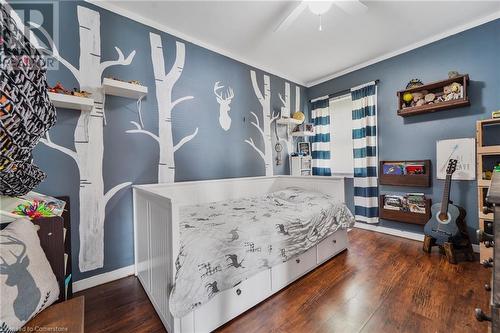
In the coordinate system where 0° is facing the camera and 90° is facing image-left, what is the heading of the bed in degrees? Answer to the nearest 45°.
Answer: approximately 45°

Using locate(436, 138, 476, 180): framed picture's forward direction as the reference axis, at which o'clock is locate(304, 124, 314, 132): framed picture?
locate(304, 124, 314, 132): framed picture is roughly at 3 o'clock from locate(436, 138, 476, 180): framed picture.

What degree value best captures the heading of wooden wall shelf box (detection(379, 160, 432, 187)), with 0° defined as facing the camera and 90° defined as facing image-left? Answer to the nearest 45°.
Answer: approximately 0°

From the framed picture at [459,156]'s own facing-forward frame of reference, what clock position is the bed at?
The bed is roughly at 1 o'clock from the framed picture.
